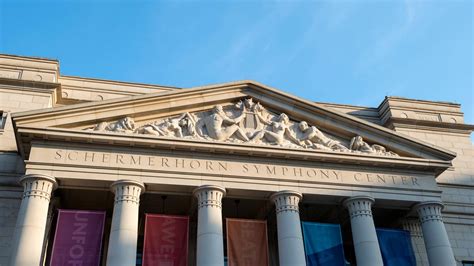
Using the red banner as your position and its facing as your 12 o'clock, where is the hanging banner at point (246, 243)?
The hanging banner is roughly at 9 o'clock from the red banner.

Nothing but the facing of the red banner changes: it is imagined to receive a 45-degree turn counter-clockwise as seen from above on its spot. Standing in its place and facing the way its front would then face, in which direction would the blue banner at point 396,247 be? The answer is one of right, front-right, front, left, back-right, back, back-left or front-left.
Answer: front-left

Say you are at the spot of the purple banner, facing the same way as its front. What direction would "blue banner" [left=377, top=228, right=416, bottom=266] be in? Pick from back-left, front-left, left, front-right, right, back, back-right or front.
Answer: left

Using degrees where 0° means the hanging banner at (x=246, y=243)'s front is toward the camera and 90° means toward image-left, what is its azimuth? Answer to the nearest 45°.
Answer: approximately 0°

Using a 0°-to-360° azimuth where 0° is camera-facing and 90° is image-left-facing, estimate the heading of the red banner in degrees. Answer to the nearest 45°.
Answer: approximately 0°

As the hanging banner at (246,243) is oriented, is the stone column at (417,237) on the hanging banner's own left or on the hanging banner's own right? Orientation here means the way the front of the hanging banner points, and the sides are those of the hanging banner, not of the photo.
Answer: on the hanging banner's own left

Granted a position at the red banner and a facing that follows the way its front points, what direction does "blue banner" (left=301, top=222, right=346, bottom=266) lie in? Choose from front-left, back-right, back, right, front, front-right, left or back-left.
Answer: left

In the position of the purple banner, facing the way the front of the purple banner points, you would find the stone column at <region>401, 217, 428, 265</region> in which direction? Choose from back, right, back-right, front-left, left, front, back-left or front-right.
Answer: left

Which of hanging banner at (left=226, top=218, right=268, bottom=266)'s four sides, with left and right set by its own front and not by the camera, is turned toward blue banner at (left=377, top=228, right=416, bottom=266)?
left

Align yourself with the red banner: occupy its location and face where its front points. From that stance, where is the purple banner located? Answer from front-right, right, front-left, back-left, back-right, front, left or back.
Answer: right

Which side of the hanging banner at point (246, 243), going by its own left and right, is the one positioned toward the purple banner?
right
